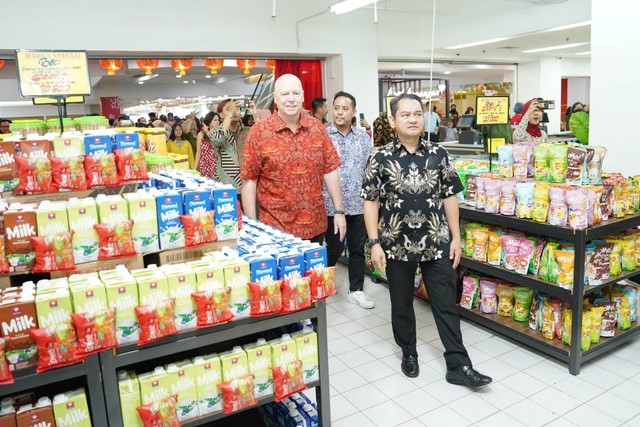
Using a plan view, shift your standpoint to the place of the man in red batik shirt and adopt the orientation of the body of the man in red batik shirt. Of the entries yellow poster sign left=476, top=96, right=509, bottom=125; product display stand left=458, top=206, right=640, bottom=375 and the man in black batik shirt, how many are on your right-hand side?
0

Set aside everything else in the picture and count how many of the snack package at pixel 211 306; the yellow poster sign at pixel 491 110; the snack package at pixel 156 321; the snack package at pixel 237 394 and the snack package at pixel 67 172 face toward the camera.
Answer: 5

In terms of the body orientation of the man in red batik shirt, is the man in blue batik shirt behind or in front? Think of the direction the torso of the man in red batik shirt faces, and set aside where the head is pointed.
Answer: behind

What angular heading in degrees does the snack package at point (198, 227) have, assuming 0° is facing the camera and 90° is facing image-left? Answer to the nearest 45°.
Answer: approximately 0°

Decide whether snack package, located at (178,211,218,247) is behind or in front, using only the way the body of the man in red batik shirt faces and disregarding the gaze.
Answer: in front

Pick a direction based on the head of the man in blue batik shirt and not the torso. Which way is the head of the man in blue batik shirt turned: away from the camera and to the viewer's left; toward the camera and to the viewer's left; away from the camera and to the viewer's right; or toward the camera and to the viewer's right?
toward the camera and to the viewer's left

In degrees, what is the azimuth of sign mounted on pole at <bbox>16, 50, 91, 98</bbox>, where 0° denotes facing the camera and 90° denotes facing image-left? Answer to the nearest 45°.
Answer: approximately 0°

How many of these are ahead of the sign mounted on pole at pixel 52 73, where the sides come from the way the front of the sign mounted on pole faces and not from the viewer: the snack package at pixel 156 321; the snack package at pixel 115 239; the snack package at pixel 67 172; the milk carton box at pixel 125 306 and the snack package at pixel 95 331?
5

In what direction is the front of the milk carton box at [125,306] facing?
toward the camera

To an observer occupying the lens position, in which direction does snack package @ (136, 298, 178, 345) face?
facing the viewer

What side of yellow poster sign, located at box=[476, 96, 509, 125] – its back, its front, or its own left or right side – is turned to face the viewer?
front

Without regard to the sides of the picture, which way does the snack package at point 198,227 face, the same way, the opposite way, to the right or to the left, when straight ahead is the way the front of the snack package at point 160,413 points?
the same way

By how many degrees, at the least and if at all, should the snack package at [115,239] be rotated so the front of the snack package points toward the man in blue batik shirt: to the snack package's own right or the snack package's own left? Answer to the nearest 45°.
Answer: approximately 135° to the snack package's own left

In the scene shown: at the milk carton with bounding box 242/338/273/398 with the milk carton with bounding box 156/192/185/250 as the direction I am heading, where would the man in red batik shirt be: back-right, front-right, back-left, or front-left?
front-right
